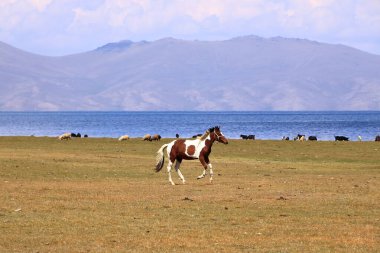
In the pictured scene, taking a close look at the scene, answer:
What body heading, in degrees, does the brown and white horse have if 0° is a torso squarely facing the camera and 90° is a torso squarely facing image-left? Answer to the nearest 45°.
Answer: approximately 270°
